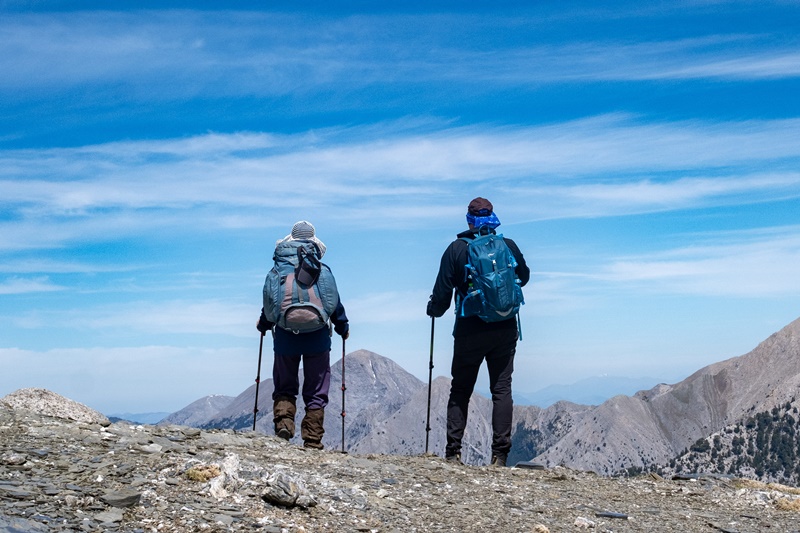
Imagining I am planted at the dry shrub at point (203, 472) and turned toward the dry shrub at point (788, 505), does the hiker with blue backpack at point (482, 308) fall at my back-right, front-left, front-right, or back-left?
front-left

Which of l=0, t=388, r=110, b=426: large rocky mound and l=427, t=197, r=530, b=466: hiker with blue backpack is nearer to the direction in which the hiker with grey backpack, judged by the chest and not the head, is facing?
the large rocky mound

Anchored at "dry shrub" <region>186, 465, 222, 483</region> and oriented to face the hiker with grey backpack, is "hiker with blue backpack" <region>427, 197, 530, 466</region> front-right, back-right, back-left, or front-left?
front-right

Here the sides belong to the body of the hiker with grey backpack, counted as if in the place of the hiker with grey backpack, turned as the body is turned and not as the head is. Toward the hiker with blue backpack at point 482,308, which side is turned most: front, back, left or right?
right

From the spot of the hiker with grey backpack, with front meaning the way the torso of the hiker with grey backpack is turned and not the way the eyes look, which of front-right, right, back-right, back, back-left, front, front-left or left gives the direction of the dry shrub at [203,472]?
back

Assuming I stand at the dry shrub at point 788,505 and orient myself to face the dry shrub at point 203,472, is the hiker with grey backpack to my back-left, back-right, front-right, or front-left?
front-right

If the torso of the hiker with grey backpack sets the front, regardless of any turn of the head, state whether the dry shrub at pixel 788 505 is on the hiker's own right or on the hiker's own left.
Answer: on the hiker's own right

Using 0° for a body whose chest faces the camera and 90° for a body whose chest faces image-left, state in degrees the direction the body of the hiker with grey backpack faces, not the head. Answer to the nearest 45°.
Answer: approximately 180°

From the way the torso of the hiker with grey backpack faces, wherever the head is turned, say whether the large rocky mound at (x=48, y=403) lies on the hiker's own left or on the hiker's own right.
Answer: on the hiker's own left
